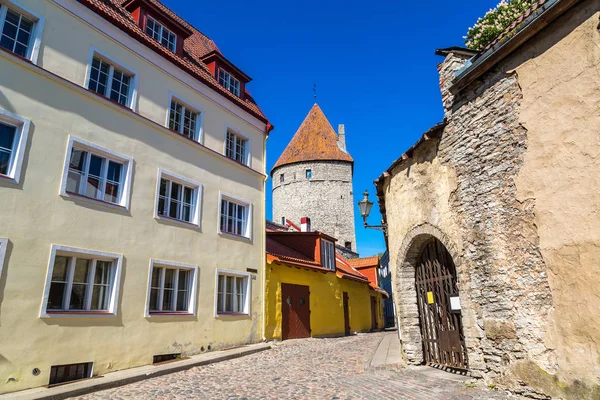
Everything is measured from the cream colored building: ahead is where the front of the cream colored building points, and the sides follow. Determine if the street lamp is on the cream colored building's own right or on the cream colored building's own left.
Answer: on the cream colored building's own left

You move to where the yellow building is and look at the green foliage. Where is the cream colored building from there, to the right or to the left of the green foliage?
right

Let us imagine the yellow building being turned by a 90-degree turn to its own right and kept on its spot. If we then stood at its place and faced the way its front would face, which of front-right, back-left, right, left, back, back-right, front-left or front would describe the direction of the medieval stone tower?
back-right

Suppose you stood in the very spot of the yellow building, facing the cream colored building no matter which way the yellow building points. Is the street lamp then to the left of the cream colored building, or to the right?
left

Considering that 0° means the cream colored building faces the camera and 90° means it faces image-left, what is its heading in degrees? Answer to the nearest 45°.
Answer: approximately 315°

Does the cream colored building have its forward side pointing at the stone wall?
yes

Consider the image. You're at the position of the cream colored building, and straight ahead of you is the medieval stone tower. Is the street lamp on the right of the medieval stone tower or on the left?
right

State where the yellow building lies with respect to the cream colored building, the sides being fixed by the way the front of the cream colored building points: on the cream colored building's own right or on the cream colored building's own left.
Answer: on the cream colored building's own left

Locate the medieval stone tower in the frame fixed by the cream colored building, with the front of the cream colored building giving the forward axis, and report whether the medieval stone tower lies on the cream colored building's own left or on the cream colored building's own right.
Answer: on the cream colored building's own left

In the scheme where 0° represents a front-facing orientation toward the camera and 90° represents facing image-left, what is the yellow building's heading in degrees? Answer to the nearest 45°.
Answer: approximately 315°

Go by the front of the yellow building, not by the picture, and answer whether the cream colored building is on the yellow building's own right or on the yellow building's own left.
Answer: on the yellow building's own right

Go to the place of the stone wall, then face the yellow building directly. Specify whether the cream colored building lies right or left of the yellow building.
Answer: left
